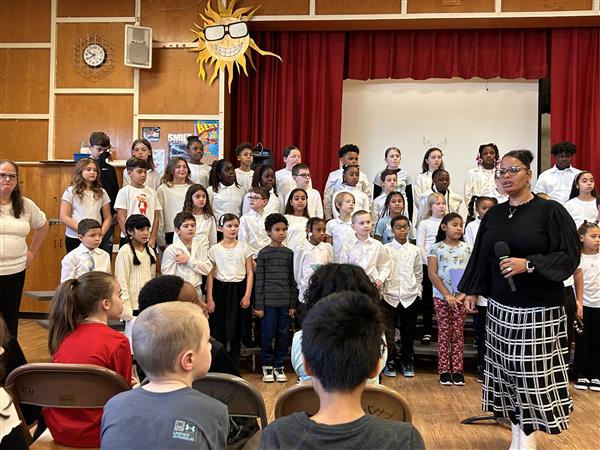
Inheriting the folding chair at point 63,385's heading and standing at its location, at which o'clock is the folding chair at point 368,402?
the folding chair at point 368,402 is roughly at 4 o'clock from the folding chair at point 63,385.

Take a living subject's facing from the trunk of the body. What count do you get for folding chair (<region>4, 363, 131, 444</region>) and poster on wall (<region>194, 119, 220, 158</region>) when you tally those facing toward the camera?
1

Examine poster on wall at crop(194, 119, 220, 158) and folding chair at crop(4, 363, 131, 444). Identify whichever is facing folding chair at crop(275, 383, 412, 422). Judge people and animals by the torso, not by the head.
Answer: the poster on wall

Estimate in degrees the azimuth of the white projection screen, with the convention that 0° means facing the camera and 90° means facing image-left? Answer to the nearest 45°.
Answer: approximately 0°

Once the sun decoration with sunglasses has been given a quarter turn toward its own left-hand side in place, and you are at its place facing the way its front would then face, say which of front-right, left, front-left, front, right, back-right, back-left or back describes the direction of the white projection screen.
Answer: front

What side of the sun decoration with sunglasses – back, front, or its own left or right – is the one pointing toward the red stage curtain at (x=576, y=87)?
left

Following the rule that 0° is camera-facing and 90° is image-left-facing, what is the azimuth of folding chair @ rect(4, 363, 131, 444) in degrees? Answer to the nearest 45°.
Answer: approximately 180°

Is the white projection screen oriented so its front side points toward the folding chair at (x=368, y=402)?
yes

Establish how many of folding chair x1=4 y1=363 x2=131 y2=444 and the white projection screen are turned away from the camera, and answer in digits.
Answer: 1

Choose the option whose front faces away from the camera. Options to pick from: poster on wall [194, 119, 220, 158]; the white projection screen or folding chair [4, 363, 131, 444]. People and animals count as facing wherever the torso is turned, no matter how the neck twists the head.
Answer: the folding chair

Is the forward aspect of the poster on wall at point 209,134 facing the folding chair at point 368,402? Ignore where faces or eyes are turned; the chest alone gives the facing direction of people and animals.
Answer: yes

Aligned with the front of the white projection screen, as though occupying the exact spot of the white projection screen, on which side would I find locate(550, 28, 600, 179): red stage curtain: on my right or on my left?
on my left
